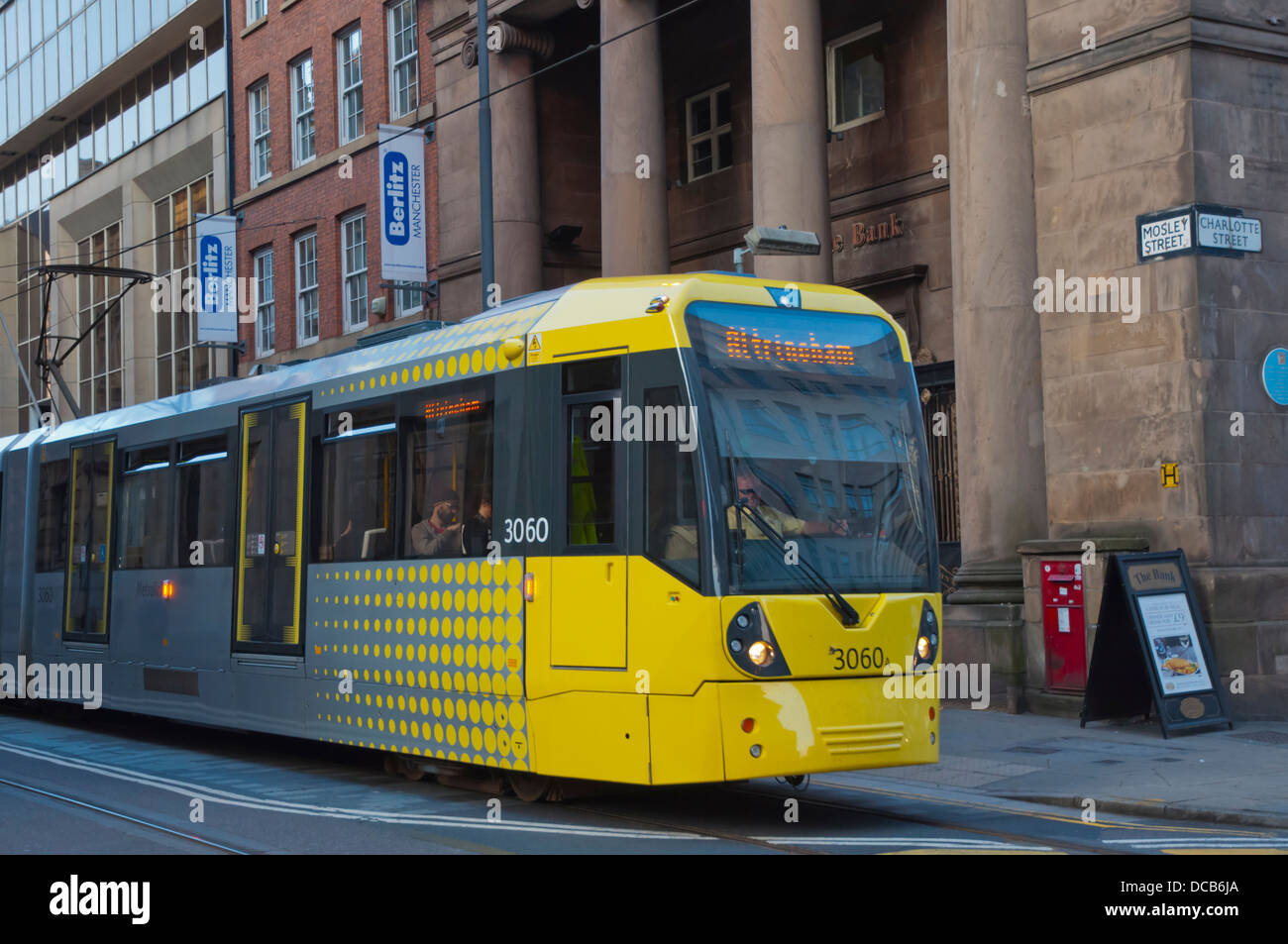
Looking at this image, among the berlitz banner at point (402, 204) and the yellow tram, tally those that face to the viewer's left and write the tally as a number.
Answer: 0

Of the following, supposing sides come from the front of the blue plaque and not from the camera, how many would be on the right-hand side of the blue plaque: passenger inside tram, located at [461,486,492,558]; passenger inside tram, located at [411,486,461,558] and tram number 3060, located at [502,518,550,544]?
3

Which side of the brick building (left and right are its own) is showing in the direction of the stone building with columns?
left

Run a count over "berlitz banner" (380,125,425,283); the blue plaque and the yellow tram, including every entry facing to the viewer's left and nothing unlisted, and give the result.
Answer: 0

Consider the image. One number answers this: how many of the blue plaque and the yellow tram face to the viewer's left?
0

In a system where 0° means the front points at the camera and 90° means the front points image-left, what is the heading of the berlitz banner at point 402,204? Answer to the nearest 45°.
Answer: approximately 315°

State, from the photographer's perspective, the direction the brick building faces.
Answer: facing the viewer and to the left of the viewer

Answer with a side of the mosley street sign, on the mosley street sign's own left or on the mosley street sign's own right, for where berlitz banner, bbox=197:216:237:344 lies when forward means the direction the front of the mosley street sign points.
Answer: on the mosley street sign's own right

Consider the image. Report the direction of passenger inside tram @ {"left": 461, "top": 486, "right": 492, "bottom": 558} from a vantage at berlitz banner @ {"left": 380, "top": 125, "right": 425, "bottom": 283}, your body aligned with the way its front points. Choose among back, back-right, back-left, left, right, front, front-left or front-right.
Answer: front-right

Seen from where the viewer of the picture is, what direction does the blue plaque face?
facing the viewer and to the right of the viewer

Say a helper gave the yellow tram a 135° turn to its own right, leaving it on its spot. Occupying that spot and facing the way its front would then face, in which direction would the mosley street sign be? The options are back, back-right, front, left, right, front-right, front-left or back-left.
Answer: back-right

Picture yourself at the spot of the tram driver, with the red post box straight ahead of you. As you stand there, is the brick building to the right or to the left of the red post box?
left

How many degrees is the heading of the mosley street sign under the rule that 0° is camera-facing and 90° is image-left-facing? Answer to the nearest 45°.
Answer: approximately 45°

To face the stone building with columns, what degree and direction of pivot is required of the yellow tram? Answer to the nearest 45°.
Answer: approximately 90° to its left

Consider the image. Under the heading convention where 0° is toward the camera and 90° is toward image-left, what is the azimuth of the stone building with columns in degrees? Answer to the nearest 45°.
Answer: approximately 45°

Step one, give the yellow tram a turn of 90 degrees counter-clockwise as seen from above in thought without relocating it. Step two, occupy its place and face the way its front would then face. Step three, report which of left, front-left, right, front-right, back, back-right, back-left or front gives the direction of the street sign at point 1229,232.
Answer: front

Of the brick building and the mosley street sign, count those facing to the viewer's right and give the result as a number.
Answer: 0
